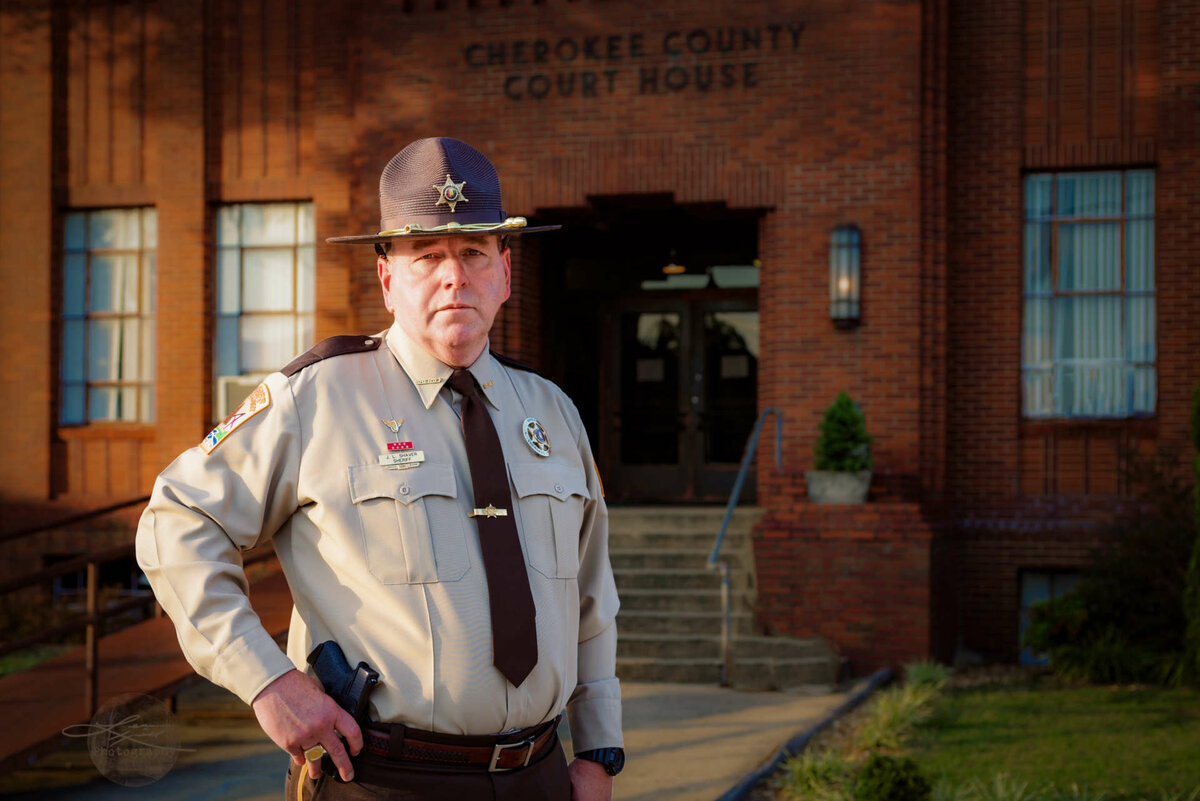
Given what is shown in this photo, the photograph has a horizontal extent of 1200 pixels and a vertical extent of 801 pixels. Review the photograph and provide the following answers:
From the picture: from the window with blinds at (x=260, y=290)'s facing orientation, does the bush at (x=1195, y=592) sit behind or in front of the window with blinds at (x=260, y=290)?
in front

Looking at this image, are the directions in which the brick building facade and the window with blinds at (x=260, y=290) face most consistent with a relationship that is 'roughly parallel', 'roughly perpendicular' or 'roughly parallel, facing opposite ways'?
roughly parallel

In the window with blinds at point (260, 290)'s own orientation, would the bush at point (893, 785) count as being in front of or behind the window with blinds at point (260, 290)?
in front

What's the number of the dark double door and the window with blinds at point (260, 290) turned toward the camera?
2

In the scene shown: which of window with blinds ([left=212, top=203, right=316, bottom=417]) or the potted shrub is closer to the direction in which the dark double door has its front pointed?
the potted shrub

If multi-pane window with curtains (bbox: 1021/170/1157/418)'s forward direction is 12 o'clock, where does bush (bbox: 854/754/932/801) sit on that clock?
The bush is roughly at 12 o'clock from the multi-pane window with curtains.

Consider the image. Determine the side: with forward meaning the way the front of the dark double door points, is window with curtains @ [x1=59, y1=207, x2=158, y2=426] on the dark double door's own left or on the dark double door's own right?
on the dark double door's own right

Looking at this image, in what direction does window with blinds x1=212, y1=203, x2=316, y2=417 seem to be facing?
toward the camera

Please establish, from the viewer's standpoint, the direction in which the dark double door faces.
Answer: facing the viewer

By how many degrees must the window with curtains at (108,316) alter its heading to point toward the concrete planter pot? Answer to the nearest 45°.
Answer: approximately 45° to its left

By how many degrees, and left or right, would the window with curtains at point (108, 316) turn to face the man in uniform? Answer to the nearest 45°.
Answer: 0° — it already faces them

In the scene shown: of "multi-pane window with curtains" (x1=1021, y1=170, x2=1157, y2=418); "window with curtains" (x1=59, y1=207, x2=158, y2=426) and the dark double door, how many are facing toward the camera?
3

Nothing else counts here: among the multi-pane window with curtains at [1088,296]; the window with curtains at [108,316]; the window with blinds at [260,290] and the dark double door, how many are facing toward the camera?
4

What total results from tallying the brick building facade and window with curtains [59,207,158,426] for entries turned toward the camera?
2

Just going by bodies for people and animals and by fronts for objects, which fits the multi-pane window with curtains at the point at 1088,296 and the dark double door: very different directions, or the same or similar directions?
same or similar directions

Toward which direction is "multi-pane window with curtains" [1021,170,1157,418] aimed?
toward the camera

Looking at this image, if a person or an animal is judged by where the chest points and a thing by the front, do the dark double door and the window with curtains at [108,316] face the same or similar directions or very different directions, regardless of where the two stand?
same or similar directions

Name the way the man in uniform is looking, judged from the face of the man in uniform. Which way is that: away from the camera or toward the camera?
toward the camera
